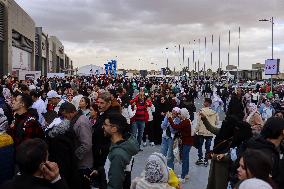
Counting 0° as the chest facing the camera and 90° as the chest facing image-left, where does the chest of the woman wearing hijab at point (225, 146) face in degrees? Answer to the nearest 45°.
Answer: approximately 135°

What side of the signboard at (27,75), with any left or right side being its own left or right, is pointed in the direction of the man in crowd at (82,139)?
front

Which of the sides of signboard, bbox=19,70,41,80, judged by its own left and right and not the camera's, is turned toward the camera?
front

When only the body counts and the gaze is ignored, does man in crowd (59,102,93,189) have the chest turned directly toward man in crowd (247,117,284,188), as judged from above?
no

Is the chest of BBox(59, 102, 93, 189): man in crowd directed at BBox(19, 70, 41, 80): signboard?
no

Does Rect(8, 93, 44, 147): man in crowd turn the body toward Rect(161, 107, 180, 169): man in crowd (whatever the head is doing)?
no

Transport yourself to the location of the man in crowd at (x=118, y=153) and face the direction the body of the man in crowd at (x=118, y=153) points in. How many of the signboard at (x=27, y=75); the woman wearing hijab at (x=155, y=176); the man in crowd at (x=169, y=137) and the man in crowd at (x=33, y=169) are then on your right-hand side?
2

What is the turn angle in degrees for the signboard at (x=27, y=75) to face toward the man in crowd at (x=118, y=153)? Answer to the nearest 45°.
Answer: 0° — it already faces them

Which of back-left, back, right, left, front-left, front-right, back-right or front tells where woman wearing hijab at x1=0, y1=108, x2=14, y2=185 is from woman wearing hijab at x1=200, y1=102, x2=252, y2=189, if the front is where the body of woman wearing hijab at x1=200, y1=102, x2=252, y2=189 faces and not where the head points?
left
